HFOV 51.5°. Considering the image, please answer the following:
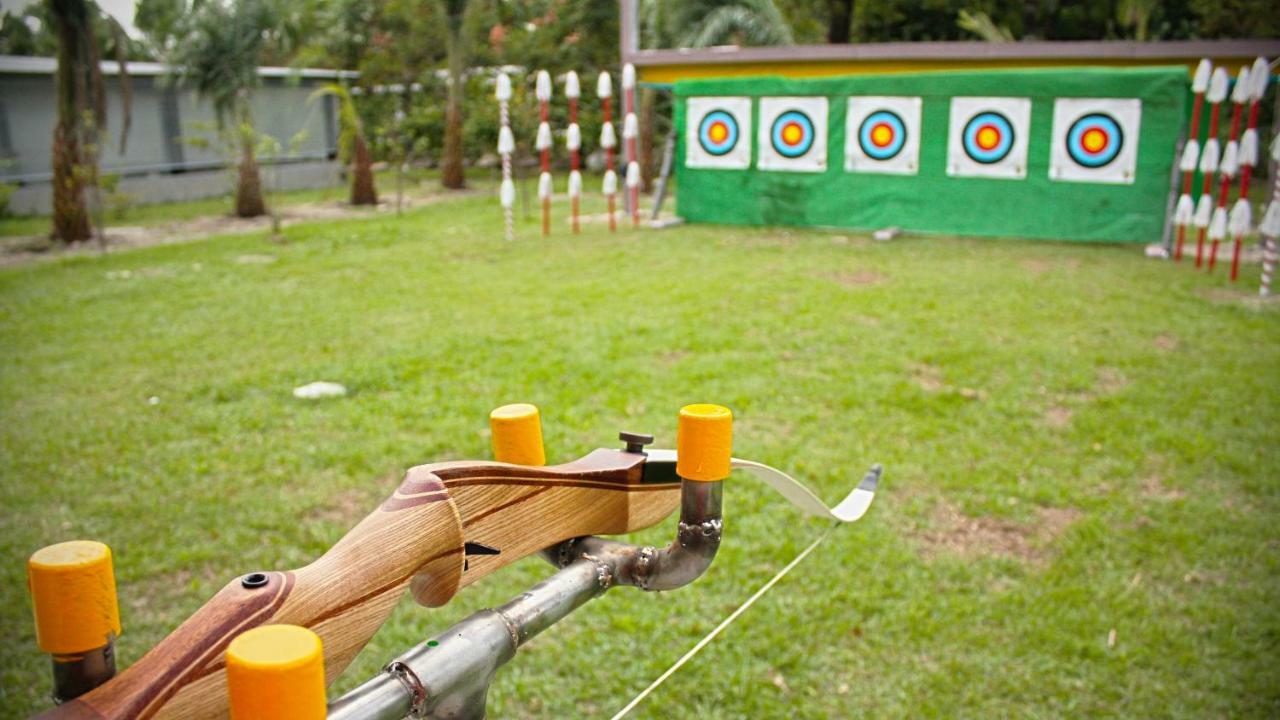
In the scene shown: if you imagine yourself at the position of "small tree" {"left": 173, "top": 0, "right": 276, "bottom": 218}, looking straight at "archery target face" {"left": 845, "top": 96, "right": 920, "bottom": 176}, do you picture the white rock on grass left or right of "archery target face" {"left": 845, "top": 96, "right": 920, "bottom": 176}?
right

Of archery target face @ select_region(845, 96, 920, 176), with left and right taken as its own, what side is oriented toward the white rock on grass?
front

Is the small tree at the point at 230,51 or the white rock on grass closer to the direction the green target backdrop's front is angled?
the white rock on grass

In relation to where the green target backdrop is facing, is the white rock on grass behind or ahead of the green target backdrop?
ahead

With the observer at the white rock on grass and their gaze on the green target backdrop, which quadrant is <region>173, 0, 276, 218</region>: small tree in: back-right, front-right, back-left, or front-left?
front-left

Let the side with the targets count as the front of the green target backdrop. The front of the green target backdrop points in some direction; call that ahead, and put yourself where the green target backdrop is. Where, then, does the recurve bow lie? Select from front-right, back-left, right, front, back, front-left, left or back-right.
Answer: front

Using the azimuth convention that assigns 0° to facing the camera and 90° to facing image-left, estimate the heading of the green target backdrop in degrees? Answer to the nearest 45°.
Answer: approximately 0°

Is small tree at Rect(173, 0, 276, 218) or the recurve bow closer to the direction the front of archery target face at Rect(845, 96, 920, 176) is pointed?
the recurve bow

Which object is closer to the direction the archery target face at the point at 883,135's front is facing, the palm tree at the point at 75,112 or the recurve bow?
the recurve bow

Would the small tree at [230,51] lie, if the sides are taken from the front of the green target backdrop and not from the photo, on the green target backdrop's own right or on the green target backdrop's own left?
on the green target backdrop's own right

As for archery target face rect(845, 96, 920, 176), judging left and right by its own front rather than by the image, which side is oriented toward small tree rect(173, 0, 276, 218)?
right

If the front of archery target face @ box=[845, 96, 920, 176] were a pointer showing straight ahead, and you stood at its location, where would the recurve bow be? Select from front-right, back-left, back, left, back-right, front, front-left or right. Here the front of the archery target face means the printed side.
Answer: front

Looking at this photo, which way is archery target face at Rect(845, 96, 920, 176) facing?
toward the camera

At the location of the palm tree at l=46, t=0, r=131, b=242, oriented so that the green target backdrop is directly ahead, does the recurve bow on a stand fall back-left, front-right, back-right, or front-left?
front-right

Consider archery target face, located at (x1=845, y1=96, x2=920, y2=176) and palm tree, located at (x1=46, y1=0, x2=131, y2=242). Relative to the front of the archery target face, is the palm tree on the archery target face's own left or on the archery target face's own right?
on the archery target face's own right
